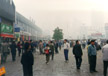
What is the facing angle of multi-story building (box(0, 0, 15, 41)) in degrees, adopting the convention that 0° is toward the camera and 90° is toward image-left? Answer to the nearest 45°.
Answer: approximately 315°

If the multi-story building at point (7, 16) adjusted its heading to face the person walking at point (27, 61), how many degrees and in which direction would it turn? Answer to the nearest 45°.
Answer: approximately 45° to its right
